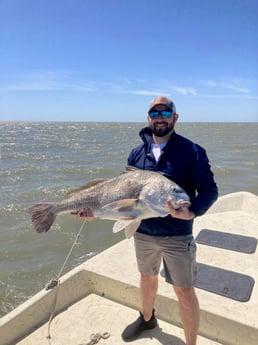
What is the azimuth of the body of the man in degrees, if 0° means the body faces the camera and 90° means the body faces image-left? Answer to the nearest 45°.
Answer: approximately 45°
